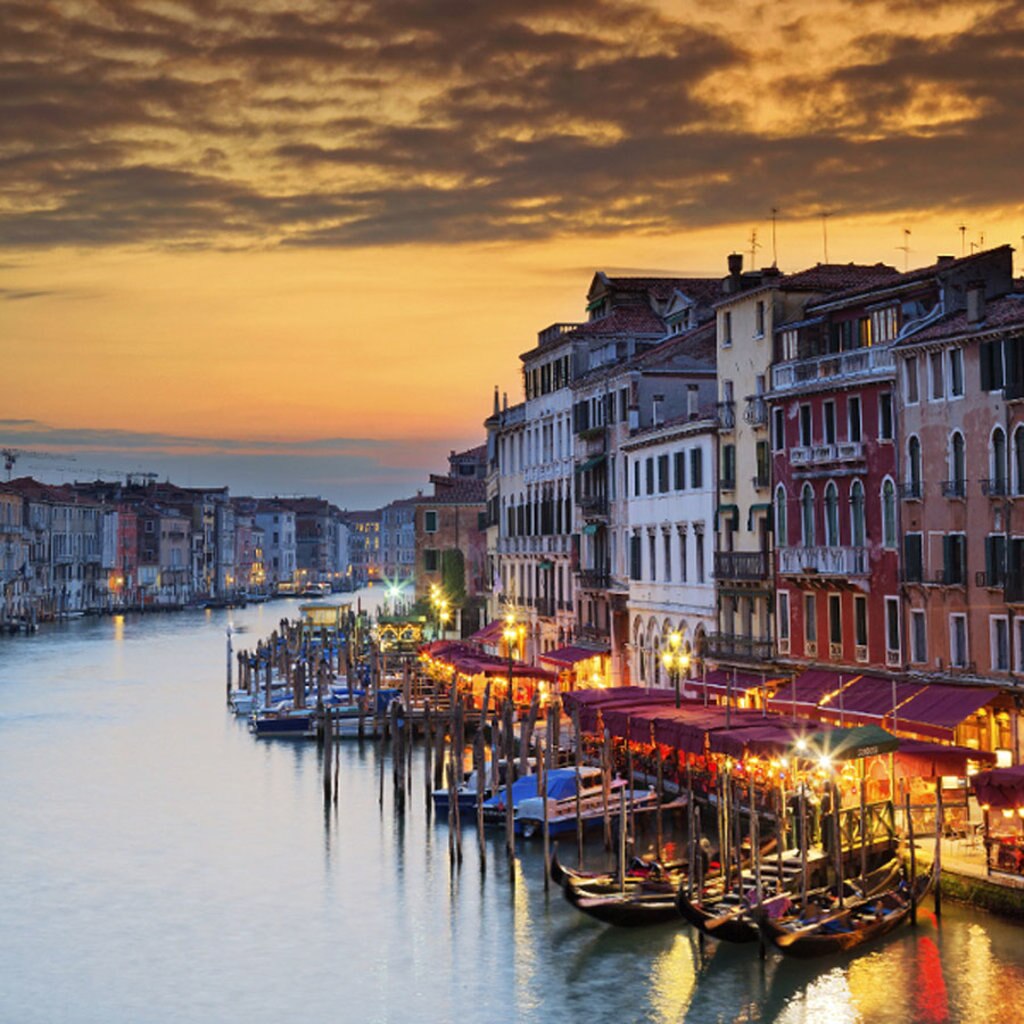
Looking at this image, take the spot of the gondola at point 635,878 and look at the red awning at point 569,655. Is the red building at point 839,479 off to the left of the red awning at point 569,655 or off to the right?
right

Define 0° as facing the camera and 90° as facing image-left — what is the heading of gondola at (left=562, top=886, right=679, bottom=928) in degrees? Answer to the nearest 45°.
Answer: approximately 90°

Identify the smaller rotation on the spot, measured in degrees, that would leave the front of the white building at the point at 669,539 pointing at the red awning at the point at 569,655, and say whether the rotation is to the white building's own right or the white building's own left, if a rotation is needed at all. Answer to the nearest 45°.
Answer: approximately 90° to the white building's own right

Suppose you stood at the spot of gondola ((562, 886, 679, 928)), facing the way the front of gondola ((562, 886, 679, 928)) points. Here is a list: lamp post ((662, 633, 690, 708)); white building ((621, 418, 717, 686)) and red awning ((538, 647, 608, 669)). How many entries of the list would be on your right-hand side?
3

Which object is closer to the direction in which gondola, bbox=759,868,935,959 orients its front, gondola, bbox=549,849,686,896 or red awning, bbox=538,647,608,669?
the gondola

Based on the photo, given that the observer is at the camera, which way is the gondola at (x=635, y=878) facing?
facing to the left of the viewer

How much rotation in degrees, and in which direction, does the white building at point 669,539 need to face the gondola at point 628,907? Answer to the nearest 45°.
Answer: approximately 45° to its left

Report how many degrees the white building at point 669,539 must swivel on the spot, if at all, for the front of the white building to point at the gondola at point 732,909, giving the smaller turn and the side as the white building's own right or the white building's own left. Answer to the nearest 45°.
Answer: approximately 45° to the white building's own left

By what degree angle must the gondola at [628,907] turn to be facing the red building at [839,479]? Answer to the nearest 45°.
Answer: approximately 135° to its right

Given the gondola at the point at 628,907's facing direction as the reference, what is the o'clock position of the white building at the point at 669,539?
The white building is roughly at 3 o'clock from the gondola.

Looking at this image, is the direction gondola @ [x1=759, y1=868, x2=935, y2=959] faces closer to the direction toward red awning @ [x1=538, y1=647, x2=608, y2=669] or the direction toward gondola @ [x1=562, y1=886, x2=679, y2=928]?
the gondola

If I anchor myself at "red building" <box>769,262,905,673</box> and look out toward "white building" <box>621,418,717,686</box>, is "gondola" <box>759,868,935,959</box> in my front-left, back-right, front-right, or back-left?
back-left

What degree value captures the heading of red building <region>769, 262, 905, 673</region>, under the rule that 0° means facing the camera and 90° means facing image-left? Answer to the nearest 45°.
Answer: approximately 45°

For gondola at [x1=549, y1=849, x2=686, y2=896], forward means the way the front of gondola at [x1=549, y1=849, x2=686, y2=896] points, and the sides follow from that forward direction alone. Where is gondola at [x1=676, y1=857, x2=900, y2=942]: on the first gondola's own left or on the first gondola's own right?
on the first gondola's own left
